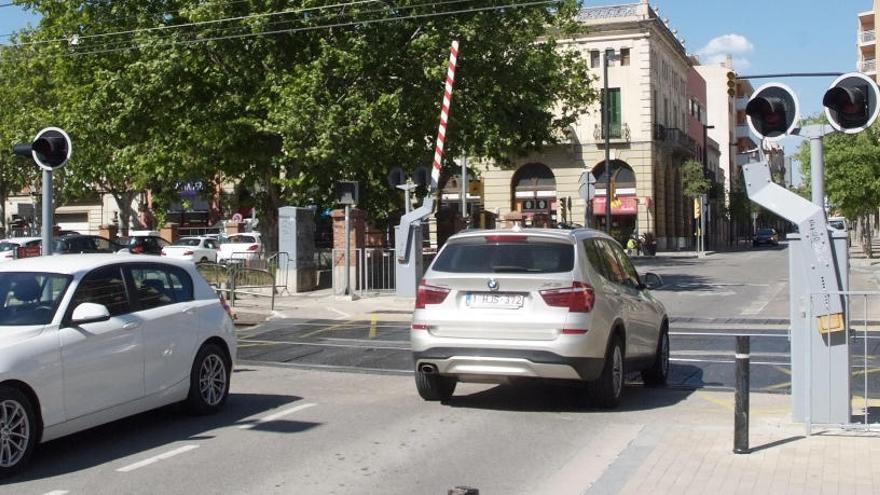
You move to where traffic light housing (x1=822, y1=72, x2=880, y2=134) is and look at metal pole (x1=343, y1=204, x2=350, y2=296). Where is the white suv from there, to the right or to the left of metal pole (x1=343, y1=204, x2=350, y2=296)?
left

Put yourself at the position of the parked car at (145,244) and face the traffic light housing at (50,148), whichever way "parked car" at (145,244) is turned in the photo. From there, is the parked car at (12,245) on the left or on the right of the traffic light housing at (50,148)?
right

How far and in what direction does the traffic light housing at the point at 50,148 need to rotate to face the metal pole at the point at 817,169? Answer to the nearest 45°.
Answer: approximately 90° to its left

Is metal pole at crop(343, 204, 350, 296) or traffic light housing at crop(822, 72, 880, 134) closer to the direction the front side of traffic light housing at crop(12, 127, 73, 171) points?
the traffic light housing

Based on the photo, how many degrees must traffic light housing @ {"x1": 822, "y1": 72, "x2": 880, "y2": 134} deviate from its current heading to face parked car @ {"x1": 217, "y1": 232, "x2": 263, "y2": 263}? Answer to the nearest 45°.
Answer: approximately 90° to its right

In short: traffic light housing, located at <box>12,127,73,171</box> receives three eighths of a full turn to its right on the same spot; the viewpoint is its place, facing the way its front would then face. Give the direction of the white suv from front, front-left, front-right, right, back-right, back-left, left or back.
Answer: back-right

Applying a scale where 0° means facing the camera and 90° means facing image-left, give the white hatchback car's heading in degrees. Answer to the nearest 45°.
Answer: approximately 45°
